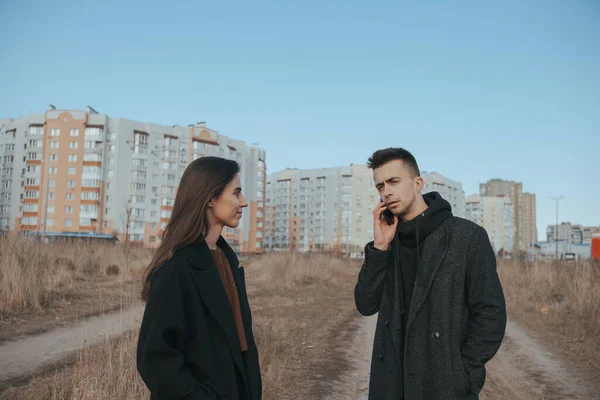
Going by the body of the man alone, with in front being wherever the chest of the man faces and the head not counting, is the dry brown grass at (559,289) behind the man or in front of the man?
behind

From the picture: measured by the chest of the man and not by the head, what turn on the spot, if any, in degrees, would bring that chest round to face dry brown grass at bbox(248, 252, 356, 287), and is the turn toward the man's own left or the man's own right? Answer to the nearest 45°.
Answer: approximately 135° to the man's own right

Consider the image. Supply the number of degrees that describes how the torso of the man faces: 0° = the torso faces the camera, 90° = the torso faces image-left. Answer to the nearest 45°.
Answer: approximately 45°

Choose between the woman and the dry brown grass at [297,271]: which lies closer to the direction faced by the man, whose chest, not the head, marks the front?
the woman
